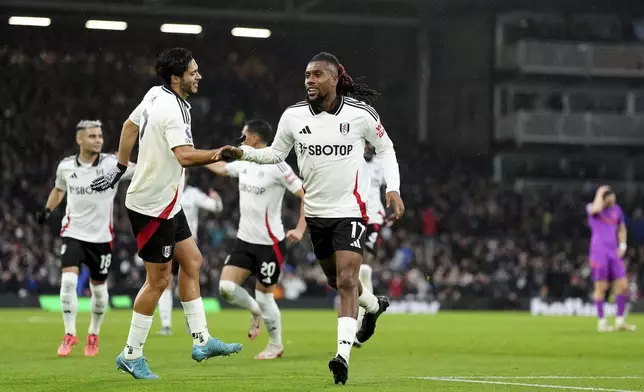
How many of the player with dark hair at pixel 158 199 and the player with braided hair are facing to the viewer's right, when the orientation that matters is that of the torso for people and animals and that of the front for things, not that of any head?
1

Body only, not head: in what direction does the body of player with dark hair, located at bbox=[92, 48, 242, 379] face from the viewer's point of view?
to the viewer's right

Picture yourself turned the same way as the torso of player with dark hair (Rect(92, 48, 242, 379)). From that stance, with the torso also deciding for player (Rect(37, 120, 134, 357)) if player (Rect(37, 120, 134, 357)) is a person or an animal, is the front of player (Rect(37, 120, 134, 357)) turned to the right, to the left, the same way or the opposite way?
to the right
